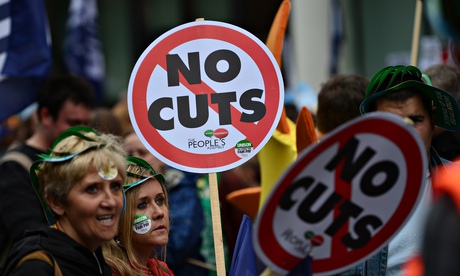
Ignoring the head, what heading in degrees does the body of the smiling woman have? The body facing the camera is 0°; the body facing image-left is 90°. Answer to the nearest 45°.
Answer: approximately 315°

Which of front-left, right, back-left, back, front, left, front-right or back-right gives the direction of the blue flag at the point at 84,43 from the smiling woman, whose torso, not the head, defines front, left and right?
back-left

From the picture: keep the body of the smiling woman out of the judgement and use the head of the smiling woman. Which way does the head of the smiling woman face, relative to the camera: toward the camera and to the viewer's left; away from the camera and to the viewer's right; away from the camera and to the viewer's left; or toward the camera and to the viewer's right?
toward the camera and to the viewer's right

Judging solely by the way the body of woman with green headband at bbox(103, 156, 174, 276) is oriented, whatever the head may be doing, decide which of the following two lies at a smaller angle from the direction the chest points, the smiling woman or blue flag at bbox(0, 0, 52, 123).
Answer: the smiling woman

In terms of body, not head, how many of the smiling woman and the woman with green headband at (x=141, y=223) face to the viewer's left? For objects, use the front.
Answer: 0

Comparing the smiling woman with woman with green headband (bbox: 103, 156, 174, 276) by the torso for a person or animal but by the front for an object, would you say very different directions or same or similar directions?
same or similar directions

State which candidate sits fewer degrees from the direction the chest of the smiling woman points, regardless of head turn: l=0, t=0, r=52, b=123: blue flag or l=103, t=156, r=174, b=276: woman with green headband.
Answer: the woman with green headband

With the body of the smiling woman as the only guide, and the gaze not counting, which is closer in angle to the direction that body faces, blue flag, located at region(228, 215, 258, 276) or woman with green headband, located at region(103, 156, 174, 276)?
the blue flag

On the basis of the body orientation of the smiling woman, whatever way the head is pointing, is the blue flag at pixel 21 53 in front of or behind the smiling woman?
behind

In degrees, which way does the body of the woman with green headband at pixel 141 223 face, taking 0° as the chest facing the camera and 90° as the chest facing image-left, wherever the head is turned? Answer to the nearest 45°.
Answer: approximately 315°

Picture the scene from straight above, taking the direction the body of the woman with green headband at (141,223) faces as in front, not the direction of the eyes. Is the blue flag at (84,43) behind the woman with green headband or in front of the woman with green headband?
behind
